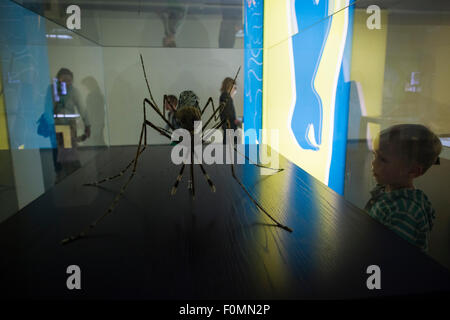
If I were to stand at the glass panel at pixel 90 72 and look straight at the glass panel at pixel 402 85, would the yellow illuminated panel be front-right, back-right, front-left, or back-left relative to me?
front-left

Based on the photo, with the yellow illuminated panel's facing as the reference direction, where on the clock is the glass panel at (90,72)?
The glass panel is roughly at 1 o'clock from the yellow illuminated panel.

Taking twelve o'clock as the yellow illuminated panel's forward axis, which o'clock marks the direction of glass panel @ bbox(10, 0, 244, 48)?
The glass panel is roughly at 2 o'clock from the yellow illuminated panel.

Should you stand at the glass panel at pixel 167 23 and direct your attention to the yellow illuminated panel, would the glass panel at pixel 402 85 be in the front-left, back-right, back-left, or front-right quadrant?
front-right

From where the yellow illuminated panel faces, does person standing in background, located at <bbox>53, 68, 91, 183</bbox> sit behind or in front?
in front

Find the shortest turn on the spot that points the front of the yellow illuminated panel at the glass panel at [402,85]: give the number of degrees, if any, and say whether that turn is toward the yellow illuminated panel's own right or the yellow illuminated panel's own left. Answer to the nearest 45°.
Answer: approximately 45° to the yellow illuminated panel's own left

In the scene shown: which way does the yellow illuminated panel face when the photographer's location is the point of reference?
facing the viewer and to the left of the viewer
